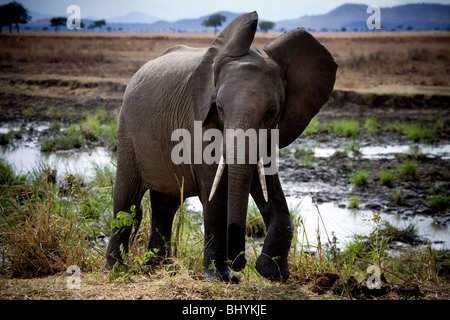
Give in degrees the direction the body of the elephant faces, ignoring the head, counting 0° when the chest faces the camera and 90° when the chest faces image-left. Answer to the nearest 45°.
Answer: approximately 315°

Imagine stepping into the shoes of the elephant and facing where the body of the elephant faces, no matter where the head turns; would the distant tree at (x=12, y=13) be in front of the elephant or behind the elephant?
behind
